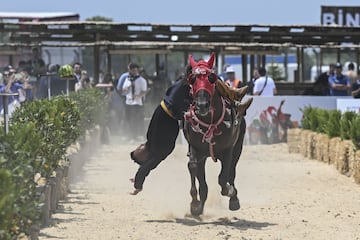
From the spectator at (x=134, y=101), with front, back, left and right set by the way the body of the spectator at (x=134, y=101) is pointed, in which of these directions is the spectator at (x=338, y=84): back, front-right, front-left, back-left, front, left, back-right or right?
left

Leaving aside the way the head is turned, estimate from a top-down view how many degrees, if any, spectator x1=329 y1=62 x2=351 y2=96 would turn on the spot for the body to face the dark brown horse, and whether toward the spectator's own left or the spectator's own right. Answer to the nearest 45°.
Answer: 0° — they already face it

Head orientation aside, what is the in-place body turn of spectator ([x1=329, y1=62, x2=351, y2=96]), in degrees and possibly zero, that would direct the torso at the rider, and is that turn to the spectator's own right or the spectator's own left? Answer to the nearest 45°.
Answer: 0° — they already face them

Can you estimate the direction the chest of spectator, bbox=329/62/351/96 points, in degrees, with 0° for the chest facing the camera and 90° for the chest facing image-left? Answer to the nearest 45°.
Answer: approximately 0°

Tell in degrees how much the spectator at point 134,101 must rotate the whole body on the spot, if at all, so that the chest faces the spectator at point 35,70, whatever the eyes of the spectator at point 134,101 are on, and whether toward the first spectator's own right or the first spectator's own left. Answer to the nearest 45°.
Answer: approximately 90° to the first spectator's own right

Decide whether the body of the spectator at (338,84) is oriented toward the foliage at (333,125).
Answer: yes

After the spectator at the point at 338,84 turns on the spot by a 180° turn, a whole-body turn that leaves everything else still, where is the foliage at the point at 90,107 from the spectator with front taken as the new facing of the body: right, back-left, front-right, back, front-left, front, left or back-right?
back-left

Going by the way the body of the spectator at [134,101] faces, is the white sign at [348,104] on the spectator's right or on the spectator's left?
on the spectator's left

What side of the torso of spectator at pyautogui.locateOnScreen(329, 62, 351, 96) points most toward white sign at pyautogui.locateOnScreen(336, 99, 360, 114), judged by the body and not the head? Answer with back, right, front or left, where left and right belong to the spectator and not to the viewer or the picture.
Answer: front

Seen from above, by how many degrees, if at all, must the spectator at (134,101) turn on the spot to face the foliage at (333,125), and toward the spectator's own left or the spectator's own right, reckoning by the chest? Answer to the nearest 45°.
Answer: approximately 45° to the spectator's own left

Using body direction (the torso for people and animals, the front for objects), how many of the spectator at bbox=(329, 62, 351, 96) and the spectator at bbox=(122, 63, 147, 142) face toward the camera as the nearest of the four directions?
2
